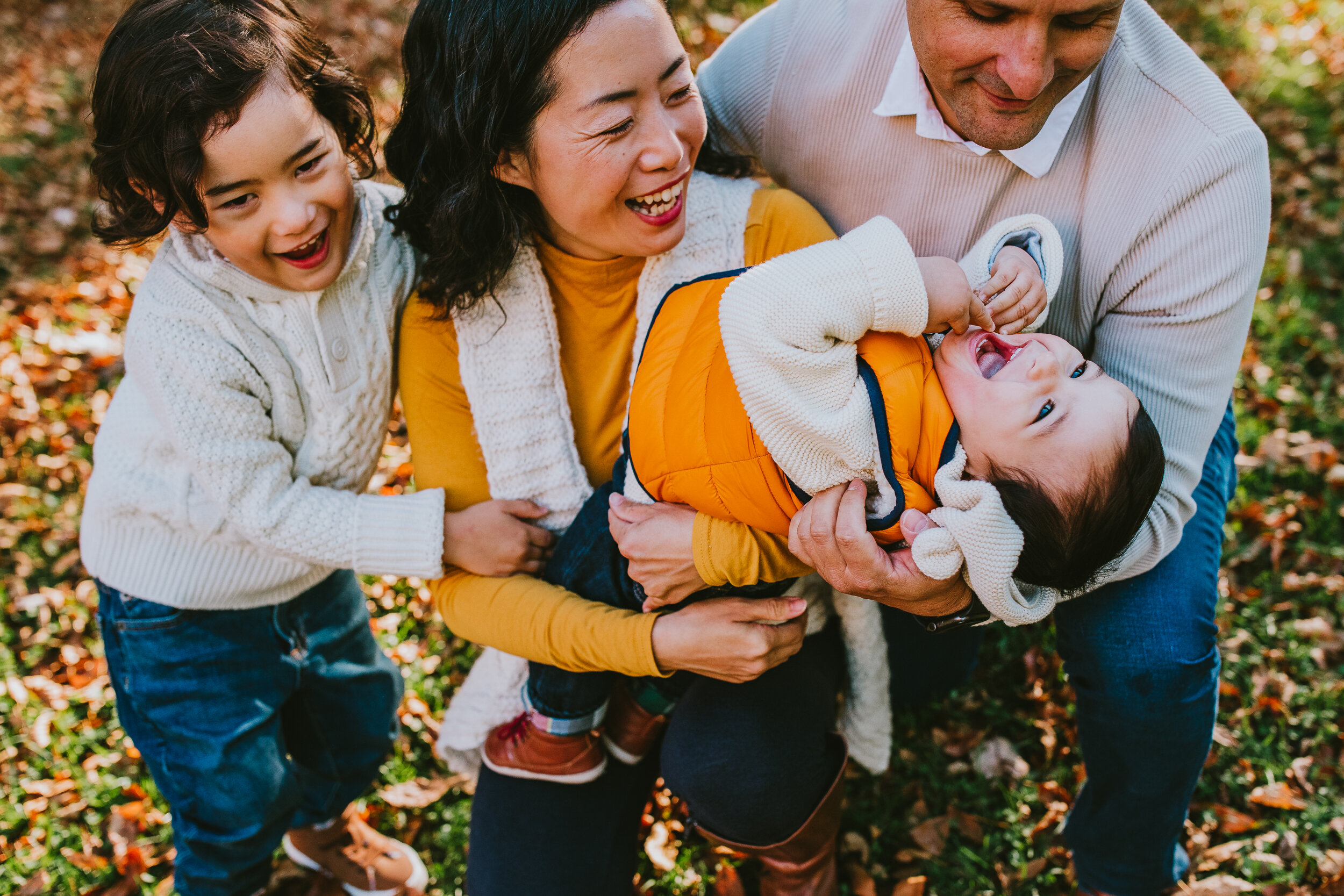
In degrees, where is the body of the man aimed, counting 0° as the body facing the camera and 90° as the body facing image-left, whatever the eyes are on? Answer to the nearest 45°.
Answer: approximately 0°

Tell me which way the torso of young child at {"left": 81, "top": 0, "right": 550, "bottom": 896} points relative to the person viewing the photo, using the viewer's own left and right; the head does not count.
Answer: facing the viewer and to the right of the viewer

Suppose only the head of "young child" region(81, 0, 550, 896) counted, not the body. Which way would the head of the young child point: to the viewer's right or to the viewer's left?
to the viewer's right

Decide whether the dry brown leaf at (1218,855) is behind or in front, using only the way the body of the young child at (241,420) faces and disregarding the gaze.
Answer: in front

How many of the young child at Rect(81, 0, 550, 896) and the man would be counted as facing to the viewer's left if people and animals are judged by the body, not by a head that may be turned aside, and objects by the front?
0

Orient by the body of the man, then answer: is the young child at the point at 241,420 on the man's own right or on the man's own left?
on the man's own right
